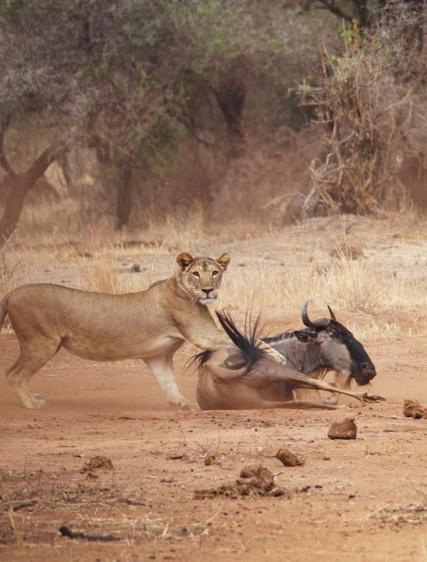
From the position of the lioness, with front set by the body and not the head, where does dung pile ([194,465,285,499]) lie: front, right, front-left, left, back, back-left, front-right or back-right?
right

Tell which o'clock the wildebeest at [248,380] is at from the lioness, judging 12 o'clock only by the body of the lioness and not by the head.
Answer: The wildebeest is roughly at 1 o'clock from the lioness.

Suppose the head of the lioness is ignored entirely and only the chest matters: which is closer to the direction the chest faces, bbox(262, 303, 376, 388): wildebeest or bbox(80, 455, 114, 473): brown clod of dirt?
the wildebeest

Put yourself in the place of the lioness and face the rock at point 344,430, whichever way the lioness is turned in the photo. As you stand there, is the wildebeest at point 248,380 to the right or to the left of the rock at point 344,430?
left

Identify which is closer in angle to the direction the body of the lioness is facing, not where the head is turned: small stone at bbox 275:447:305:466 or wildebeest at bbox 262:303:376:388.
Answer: the wildebeest

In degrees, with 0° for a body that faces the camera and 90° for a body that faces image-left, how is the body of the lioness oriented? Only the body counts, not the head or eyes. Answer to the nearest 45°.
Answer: approximately 270°

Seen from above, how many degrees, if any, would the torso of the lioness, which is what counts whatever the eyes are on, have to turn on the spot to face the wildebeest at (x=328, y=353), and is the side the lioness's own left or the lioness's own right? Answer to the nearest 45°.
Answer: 0° — it already faces it

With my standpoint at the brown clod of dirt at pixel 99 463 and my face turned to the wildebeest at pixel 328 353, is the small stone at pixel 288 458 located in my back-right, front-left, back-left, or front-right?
front-right

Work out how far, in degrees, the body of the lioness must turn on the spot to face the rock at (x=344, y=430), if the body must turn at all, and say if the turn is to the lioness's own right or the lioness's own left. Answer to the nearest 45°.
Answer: approximately 45° to the lioness's own right

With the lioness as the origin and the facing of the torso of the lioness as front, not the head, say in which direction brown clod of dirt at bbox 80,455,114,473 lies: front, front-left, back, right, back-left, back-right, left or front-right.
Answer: right

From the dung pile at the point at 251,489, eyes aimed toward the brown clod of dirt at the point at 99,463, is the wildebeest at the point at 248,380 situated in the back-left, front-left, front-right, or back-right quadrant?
front-right

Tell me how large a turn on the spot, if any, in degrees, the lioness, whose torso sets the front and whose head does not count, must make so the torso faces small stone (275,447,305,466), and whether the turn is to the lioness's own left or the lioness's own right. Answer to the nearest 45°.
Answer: approximately 90° to the lioness's own right
